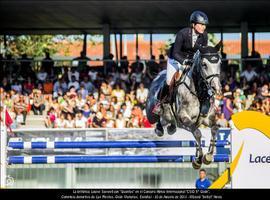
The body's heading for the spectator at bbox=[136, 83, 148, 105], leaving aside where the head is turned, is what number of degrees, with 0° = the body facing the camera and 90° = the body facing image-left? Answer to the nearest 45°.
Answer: approximately 0°

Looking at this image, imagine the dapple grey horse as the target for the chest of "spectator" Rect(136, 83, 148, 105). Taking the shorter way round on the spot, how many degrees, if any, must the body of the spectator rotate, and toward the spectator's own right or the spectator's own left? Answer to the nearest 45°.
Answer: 0° — they already face it

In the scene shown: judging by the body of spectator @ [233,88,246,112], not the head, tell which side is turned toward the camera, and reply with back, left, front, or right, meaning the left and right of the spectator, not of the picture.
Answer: front

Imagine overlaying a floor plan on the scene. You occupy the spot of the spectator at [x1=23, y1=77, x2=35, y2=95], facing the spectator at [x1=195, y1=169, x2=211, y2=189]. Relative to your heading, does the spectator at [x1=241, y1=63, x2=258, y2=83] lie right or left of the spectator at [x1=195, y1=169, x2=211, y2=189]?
left

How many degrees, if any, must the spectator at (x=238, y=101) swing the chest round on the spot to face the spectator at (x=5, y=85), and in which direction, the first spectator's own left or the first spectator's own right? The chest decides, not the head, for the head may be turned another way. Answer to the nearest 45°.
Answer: approximately 90° to the first spectator's own right

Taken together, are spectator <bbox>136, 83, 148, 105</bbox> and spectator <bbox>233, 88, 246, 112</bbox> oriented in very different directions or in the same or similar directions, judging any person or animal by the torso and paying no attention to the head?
same or similar directions

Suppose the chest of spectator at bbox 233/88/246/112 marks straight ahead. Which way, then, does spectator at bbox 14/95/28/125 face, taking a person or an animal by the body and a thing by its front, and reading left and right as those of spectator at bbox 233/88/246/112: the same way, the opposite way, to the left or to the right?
the same way

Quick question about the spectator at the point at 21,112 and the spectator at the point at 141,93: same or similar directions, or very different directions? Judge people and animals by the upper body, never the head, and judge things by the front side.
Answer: same or similar directions

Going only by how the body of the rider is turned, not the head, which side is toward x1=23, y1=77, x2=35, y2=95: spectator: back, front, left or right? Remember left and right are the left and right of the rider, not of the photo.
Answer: back

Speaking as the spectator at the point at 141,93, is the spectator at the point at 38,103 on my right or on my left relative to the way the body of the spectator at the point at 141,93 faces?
on my right

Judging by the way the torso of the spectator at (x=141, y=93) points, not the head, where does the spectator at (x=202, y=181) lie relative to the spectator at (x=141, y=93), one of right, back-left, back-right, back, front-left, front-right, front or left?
front

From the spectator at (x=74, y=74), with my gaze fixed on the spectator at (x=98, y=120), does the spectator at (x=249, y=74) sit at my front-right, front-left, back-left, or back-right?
front-left

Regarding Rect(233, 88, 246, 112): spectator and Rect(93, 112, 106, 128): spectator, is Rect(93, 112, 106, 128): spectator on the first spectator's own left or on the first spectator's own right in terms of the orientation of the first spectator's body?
on the first spectator's own right

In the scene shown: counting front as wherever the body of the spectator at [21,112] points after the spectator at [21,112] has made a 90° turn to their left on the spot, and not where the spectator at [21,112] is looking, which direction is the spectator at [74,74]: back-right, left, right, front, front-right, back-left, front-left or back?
front-left

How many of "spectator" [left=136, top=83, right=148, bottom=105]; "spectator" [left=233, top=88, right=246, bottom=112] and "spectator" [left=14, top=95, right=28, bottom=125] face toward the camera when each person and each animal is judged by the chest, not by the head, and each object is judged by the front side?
3
